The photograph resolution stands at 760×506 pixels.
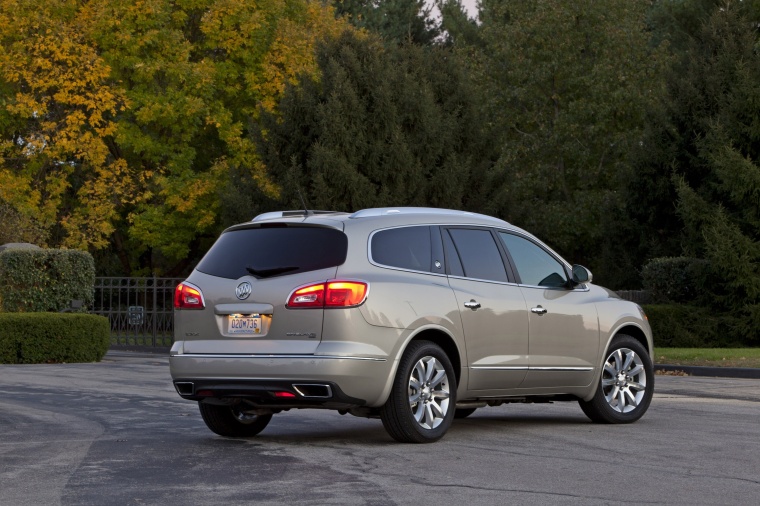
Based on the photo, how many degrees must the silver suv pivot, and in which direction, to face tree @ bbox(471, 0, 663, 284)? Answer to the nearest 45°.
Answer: approximately 45° to its left

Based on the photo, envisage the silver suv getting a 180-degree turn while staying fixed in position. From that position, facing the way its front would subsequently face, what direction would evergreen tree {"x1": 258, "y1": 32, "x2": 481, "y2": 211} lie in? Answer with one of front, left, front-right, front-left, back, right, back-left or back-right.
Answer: back-right

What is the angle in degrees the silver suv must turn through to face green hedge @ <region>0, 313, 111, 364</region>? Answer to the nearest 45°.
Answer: approximately 90° to its left

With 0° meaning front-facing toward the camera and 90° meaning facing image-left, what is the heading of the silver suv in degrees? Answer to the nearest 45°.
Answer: approximately 225°

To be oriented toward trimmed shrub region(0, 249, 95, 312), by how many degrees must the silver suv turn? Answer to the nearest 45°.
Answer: approximately 90° to its left

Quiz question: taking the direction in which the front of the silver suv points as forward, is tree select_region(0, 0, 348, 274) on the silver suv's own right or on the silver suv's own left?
on the silver suv's own left

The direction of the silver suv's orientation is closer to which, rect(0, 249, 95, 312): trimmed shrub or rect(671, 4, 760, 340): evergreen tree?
the evergreen tree

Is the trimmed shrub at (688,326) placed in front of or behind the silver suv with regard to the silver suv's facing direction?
in front
